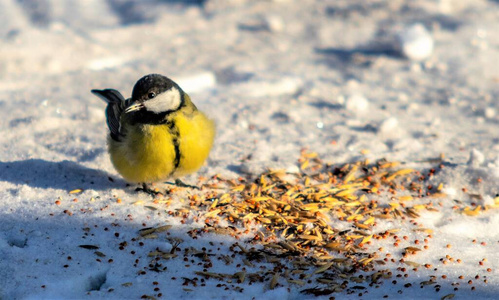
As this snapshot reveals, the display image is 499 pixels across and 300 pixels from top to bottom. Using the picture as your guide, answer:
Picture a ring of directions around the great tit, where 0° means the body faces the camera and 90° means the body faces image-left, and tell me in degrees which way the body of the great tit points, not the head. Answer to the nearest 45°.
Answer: approximately 315°

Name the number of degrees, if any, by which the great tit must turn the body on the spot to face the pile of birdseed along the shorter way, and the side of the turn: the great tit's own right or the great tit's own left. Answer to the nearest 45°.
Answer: approximately 45° to the great tit's own left
